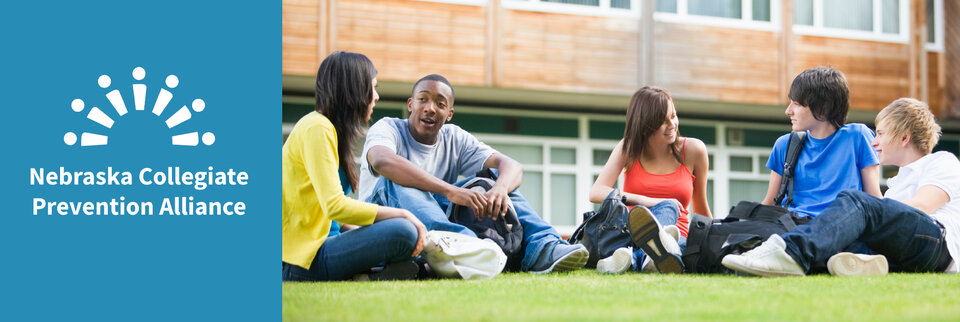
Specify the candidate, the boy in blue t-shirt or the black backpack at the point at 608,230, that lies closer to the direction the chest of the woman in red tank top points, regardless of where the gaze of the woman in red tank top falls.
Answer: the black backpack

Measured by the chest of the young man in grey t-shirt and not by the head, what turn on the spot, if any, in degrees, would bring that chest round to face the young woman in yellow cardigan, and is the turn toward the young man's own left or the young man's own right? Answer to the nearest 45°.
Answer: approximately 90° to the young man's own right

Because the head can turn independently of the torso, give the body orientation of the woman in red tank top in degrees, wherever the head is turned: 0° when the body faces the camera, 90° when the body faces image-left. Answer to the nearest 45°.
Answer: approximately 0°

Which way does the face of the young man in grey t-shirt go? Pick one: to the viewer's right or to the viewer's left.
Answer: to the viewer's left

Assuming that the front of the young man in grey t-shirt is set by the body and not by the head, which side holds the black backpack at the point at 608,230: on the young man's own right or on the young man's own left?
on the young man's own left

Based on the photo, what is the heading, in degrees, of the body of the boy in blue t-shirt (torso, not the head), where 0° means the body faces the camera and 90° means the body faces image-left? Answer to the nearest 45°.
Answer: approximately 45°
